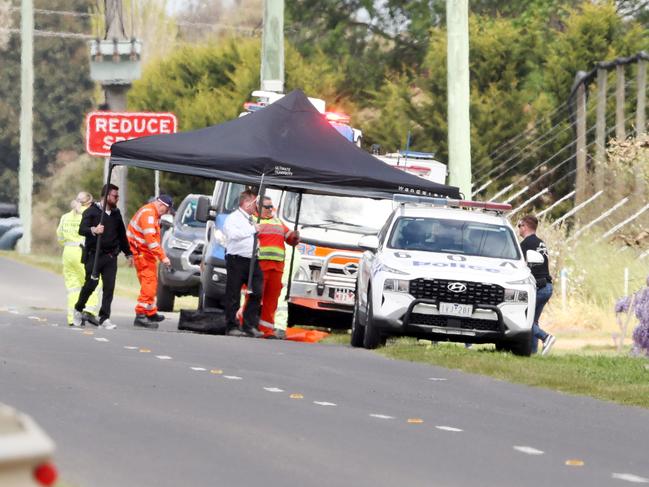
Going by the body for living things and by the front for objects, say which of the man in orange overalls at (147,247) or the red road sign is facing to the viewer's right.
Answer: the man in orange overalls

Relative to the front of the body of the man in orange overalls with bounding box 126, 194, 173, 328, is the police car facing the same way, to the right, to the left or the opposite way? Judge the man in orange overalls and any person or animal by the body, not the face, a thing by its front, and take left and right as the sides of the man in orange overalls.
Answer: to the right

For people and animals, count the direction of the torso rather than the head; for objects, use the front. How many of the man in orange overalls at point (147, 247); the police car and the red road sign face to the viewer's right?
1

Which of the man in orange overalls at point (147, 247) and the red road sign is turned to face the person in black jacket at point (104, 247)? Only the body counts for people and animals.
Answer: the red road sign

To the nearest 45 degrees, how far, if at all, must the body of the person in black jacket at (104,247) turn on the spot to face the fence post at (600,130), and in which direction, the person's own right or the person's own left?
approximately 90° to the person's own left

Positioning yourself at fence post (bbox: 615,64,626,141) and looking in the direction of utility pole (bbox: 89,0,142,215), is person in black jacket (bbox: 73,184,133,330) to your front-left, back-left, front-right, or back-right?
front-left

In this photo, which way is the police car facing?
toward the camera

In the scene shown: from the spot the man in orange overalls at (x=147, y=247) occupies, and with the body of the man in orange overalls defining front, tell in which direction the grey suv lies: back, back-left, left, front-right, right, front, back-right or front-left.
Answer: left

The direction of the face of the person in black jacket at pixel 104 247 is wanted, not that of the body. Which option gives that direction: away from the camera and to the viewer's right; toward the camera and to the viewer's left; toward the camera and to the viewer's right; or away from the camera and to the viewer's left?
toward the camera and to the viewer's right

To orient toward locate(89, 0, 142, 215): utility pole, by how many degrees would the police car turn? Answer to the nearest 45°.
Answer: approximately 135° to its right

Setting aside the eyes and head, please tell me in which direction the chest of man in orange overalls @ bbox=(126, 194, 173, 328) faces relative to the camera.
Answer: to the viewer's right

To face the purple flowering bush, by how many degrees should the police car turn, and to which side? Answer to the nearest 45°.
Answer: approximately 90° to its left

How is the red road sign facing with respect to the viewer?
toward the camera

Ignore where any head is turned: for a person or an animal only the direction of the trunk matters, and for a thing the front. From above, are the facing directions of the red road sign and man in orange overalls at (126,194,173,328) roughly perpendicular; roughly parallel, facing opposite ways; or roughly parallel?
roughly perpendicular

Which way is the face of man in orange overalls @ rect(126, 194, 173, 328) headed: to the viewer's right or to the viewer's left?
to the viewer's right

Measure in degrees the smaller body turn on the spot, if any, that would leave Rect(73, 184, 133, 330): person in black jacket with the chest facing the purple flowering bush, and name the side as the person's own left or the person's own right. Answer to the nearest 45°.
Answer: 0° — they already face it
